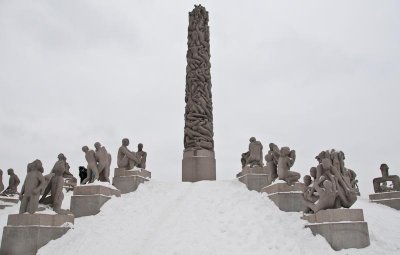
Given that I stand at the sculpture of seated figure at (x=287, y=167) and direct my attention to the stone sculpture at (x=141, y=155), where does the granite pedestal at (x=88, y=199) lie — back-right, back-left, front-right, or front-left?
front-left

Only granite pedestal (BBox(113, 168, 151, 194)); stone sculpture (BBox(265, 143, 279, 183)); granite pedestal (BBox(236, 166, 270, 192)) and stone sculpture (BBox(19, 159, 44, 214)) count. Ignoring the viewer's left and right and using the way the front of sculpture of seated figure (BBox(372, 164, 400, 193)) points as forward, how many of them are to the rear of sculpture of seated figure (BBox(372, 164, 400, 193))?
0

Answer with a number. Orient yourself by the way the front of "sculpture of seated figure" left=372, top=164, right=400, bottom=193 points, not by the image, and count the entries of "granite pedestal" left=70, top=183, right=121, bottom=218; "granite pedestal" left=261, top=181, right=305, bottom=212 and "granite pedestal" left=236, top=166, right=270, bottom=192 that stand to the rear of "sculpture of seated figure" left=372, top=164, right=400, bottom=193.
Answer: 0

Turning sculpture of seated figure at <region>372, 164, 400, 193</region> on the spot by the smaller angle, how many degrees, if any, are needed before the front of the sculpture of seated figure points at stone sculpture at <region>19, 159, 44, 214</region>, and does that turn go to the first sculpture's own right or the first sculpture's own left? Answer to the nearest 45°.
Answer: approximately 45° to the first sculpture's own right

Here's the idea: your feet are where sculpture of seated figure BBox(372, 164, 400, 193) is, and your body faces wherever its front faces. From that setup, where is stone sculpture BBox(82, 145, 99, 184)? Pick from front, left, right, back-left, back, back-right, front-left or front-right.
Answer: front-right

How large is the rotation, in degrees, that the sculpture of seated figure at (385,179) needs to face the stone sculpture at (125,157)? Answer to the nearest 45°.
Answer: approximately 45° to its right

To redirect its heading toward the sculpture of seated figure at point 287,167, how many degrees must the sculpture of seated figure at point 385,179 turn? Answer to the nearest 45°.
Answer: approximately 45° to its right

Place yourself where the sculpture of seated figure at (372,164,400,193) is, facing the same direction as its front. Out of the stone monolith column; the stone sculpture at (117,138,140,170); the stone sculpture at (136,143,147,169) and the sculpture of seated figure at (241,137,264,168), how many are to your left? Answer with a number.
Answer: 0

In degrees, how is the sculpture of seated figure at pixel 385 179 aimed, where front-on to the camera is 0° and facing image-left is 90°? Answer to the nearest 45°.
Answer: approximately 0°

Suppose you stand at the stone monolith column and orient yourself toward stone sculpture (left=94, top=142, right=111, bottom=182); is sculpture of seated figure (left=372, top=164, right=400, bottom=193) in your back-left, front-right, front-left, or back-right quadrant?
back-left

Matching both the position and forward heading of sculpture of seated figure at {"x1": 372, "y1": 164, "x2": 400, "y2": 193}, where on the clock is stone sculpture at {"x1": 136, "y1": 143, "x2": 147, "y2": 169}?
The stone sculpture is roughly at 2 o'clock from the sculpture of seated figure.
